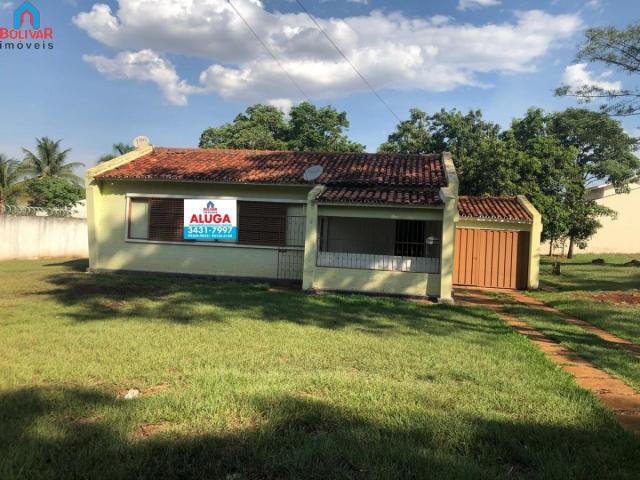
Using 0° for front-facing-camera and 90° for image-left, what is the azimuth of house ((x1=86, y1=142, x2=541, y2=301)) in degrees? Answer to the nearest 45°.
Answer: approximately 0°

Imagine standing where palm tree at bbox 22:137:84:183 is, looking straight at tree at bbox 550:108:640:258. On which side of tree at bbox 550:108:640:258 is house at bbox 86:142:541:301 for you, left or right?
right

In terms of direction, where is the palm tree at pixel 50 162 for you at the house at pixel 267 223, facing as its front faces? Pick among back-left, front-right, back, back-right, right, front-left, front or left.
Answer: back-right

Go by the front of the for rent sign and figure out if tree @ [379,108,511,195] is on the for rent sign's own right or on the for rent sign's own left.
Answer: on the for rent sign's own left

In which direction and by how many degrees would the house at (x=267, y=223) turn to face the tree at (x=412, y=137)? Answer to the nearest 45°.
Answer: approximately 135° to its left

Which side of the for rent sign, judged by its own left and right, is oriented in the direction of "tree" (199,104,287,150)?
back

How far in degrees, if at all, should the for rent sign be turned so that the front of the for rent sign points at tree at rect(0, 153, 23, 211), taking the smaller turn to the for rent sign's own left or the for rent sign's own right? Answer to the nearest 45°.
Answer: approximately 135° to the for rent sign's own right

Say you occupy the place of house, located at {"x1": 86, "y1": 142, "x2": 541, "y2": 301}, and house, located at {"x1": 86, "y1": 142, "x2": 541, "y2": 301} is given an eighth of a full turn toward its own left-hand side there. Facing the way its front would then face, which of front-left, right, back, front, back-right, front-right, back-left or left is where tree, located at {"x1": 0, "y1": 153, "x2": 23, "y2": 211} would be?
back

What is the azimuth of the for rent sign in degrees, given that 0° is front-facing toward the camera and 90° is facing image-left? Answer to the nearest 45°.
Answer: approximately 0°

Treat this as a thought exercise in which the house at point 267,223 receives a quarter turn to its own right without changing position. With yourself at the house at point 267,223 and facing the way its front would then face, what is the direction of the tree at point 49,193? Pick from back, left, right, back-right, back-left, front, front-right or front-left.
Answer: front-right

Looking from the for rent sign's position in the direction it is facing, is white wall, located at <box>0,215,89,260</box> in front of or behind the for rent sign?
behind

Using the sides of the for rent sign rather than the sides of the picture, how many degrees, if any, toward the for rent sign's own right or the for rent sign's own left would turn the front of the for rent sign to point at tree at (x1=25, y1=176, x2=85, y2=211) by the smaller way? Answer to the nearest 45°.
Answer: approximately 135° to the for rent sign's own right

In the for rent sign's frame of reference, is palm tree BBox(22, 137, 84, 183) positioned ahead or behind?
behind
